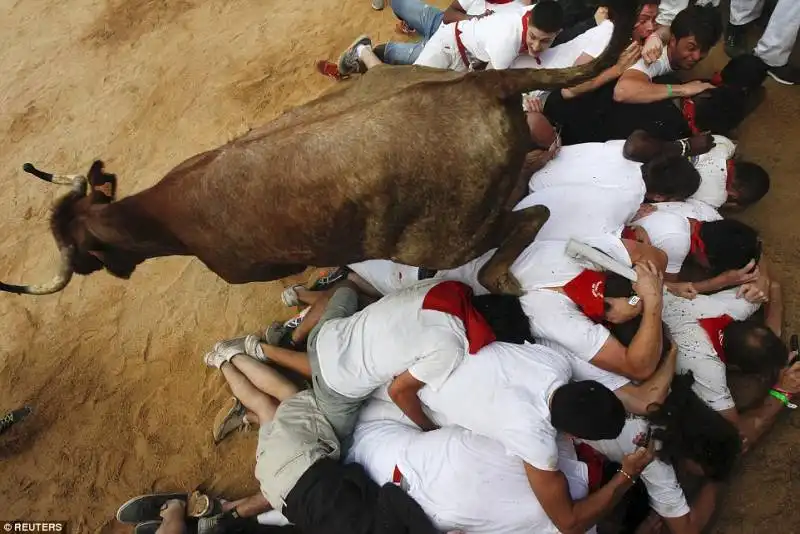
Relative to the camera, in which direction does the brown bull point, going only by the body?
to the viewer's left
